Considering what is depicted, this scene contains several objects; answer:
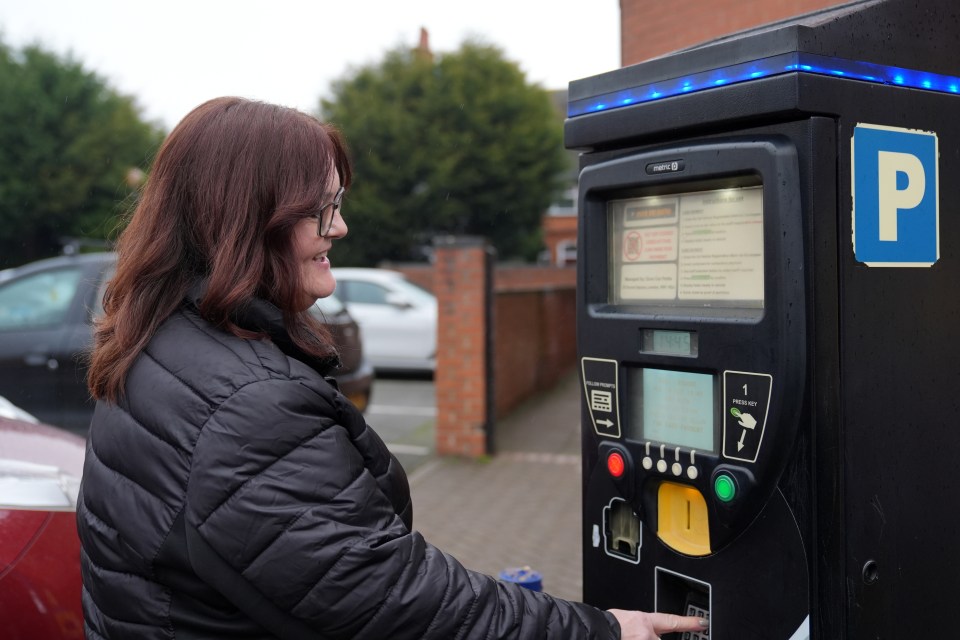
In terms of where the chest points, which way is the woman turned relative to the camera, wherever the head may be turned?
to the viewer's right

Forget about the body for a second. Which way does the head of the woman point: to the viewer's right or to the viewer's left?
to the viewer's right

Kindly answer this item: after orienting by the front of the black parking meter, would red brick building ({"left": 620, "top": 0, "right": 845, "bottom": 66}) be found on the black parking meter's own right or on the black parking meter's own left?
on the black parking meter's own right

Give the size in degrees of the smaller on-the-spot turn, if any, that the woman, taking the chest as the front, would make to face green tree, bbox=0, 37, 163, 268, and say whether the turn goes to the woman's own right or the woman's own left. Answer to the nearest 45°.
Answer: approximately 90° to the woman's own left

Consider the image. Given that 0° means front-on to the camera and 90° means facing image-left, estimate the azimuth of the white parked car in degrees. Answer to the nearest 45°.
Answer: approximately 270°

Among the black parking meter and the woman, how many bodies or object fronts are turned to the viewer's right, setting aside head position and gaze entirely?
1

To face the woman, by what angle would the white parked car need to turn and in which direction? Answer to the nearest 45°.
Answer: approximately 90° to its right

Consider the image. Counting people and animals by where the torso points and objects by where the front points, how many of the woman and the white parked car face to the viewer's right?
2

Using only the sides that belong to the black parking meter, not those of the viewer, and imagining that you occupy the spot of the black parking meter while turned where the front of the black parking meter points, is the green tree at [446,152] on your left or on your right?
on your right

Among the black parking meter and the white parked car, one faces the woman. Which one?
the black parking meter
